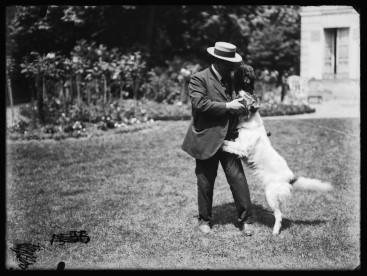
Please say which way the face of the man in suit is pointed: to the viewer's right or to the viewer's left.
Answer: to the viewer's right

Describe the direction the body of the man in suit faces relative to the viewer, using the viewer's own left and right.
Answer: facing the viewer and to the right of the viewer

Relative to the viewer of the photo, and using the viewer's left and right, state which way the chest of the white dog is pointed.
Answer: facing to the left of the viewer

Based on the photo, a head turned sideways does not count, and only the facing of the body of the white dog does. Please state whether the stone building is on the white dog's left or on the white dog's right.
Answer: on the white dog's right

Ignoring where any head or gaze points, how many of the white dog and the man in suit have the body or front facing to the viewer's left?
1

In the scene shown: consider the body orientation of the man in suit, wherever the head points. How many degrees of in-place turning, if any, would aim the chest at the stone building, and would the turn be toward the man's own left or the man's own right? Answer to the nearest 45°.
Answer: approximately 135° to the man's own left
